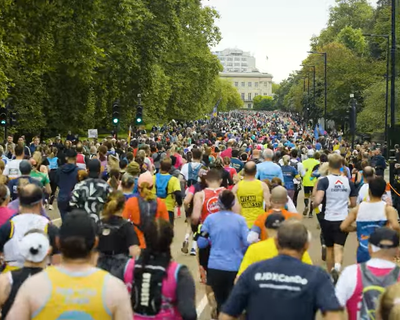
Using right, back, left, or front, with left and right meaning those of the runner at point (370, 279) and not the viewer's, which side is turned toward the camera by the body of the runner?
back

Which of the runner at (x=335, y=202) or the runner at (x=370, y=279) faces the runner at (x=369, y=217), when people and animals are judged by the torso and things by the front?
the runner at (x=370, y=279)

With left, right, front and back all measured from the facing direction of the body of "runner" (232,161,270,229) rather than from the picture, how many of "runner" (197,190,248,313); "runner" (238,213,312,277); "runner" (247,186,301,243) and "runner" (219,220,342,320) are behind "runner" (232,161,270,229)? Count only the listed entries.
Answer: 4

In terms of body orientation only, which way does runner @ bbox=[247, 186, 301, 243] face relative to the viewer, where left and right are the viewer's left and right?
facing away from the viewer

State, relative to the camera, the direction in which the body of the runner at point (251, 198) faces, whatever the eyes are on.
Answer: away from the camera

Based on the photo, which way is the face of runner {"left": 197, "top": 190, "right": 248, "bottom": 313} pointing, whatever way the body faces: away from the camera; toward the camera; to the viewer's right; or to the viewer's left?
away from the camera

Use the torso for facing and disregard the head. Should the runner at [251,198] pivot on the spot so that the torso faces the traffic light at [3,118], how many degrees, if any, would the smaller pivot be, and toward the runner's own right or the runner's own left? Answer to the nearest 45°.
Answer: approximately 45° to the runner's own left

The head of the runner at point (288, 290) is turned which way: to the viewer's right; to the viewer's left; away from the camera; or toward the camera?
away from the camera

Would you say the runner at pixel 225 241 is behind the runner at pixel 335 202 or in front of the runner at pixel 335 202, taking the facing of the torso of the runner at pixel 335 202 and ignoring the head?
behind

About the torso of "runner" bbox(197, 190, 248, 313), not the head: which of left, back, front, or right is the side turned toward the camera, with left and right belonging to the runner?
back

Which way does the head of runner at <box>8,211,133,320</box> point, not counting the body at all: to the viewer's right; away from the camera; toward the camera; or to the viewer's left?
away from the camera

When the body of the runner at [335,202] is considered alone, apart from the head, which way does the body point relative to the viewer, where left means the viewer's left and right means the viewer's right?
facing away from the viewer

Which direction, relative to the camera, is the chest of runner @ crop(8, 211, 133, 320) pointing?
away from the camera

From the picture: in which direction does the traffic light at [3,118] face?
toward the camera

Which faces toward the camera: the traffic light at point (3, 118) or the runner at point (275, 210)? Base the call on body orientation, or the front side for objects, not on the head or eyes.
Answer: the traffic light

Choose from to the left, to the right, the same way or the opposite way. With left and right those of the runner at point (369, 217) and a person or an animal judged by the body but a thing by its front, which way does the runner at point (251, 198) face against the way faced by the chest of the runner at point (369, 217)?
the same way

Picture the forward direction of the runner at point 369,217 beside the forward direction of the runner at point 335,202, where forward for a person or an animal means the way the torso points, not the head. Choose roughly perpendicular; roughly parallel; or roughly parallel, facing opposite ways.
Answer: roughly parallel
